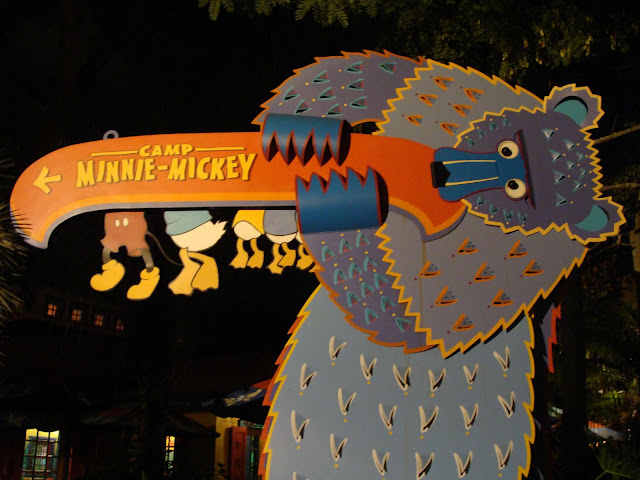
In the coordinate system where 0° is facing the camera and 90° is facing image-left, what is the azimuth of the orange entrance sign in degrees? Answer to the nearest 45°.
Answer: approximately 0°
